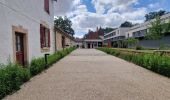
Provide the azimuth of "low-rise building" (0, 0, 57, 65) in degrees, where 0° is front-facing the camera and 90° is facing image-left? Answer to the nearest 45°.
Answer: approximately 315°
